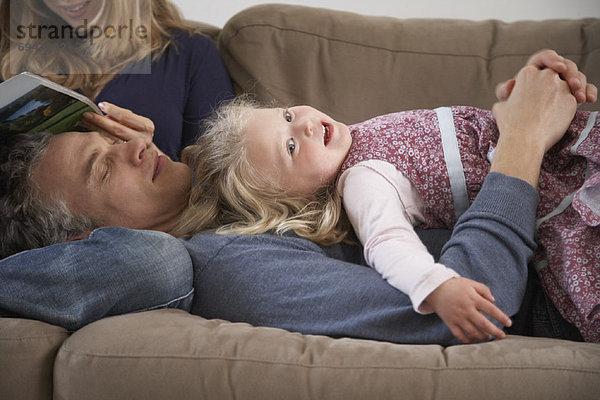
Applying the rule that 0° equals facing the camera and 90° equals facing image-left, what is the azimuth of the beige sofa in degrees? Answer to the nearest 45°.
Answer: approximately 0°
